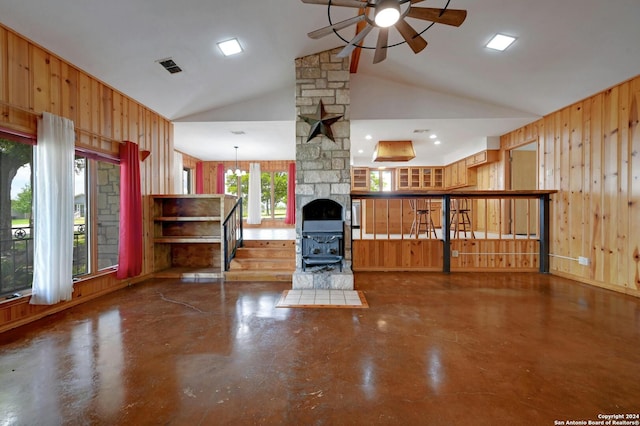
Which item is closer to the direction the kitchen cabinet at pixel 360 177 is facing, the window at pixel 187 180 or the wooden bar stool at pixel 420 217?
the wooden bar stool

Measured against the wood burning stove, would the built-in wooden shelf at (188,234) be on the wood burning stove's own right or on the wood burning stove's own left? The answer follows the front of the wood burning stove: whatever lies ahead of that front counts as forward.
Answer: on the wood burning stove's own right

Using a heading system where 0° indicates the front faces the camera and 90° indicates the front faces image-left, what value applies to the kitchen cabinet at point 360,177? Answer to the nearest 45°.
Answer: approximately 0°

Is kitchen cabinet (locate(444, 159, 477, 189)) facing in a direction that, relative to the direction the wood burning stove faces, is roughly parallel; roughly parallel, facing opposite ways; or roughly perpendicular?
roughly perpendicular

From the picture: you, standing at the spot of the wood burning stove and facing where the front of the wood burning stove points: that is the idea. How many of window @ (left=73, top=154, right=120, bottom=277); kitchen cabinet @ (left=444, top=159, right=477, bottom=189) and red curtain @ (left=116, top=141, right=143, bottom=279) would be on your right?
2

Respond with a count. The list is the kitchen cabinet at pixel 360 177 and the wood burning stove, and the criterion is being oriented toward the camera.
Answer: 2
